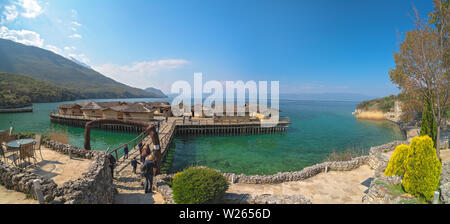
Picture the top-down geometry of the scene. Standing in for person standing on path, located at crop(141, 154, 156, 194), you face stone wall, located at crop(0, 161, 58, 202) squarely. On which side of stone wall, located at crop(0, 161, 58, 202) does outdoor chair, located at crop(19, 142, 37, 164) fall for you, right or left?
right

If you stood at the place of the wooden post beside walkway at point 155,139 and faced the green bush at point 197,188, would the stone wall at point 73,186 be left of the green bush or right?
right

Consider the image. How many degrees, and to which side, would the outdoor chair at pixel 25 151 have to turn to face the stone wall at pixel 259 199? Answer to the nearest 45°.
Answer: approximately 180°

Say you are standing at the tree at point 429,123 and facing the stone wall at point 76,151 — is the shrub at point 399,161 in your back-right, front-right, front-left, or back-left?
front-left

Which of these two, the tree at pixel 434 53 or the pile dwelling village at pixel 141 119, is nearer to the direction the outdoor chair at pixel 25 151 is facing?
the pile dwelling village

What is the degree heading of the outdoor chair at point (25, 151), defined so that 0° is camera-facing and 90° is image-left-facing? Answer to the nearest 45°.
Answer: approximately 135°

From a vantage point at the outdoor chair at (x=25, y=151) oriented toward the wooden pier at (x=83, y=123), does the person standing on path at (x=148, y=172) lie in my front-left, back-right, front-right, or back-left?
back-right

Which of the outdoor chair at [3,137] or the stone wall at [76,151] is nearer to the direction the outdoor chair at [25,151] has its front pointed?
the outdoor chair

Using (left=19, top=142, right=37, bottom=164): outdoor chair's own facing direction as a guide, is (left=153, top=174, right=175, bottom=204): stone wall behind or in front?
behind
